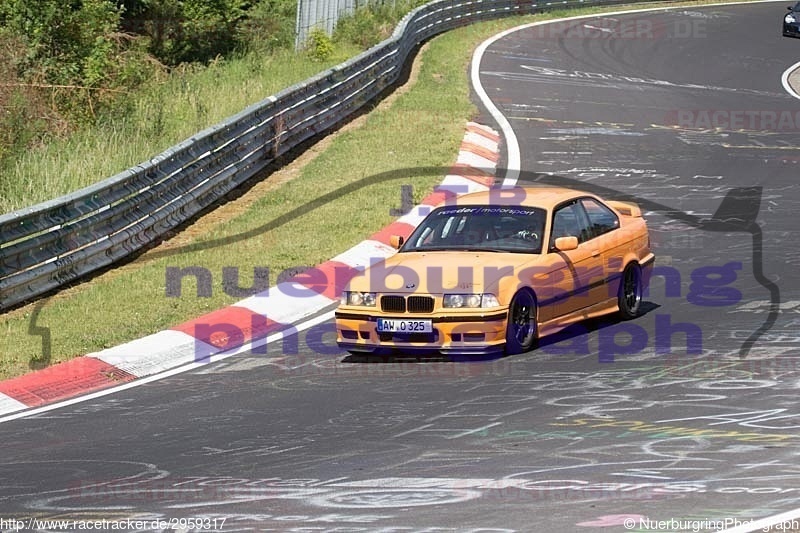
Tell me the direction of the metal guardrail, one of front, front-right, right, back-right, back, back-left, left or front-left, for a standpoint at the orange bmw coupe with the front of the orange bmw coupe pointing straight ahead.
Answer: right

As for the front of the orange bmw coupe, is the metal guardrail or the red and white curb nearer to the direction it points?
the red and white curb

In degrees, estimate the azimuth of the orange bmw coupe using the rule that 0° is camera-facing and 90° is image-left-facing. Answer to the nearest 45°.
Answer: approximately 45°

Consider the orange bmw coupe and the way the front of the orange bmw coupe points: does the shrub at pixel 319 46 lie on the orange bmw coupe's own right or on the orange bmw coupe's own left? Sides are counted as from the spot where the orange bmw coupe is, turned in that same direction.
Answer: on the orange bmw coupe's own right
